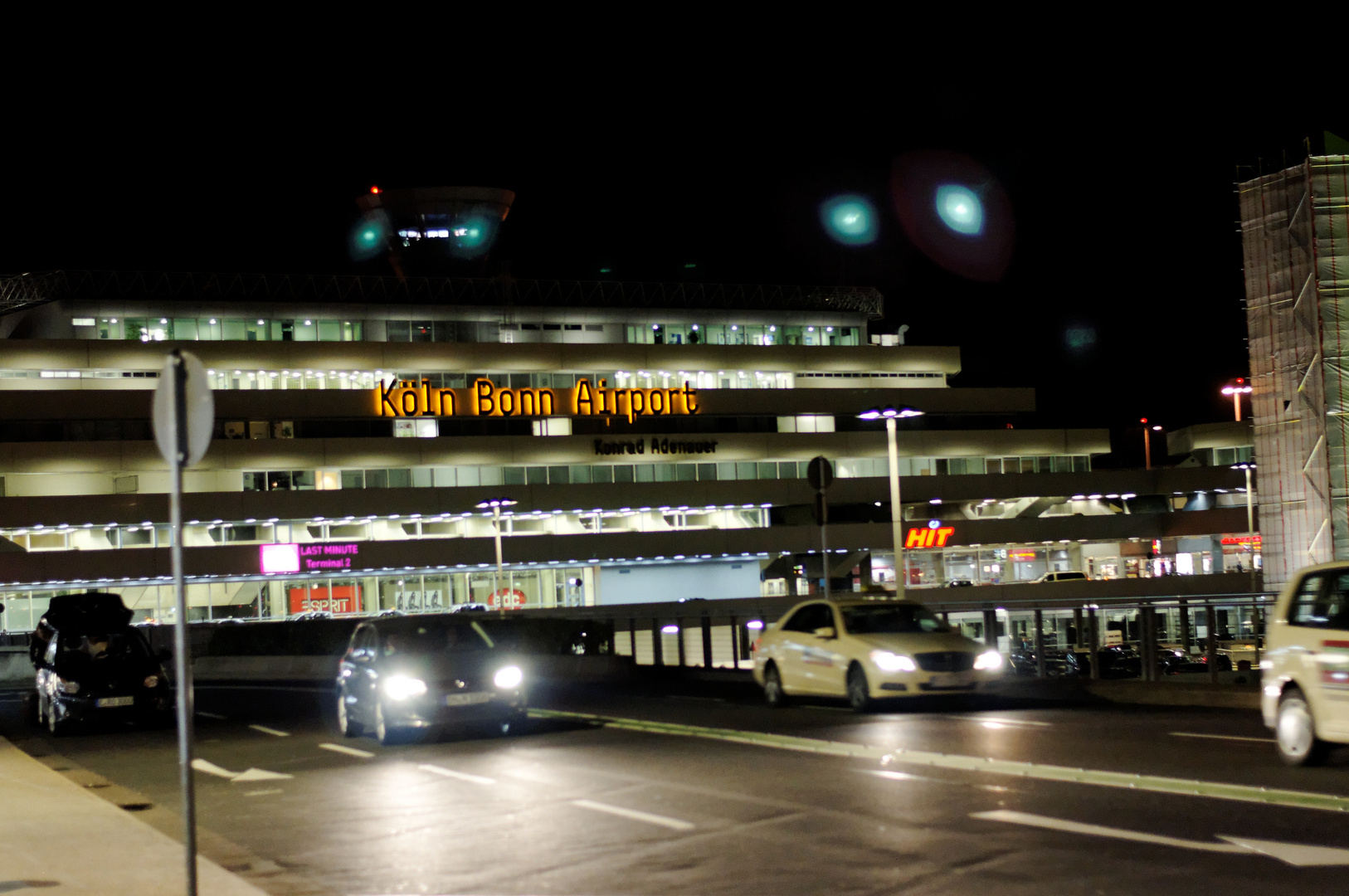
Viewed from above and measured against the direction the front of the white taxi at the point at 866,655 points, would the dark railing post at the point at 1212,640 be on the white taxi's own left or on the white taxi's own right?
on the white taxi's own left

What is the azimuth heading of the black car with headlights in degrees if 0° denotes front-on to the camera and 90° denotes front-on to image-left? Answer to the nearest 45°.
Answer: approximately 315°

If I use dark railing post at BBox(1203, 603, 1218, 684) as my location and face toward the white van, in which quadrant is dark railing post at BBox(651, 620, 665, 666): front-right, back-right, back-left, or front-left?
back-right

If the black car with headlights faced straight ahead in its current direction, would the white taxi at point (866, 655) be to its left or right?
on its left

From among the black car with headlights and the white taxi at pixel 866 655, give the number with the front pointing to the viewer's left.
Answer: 0

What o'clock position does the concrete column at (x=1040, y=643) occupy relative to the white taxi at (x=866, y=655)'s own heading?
The concrete column is roughly at 9 o'clock from the white taxi.
